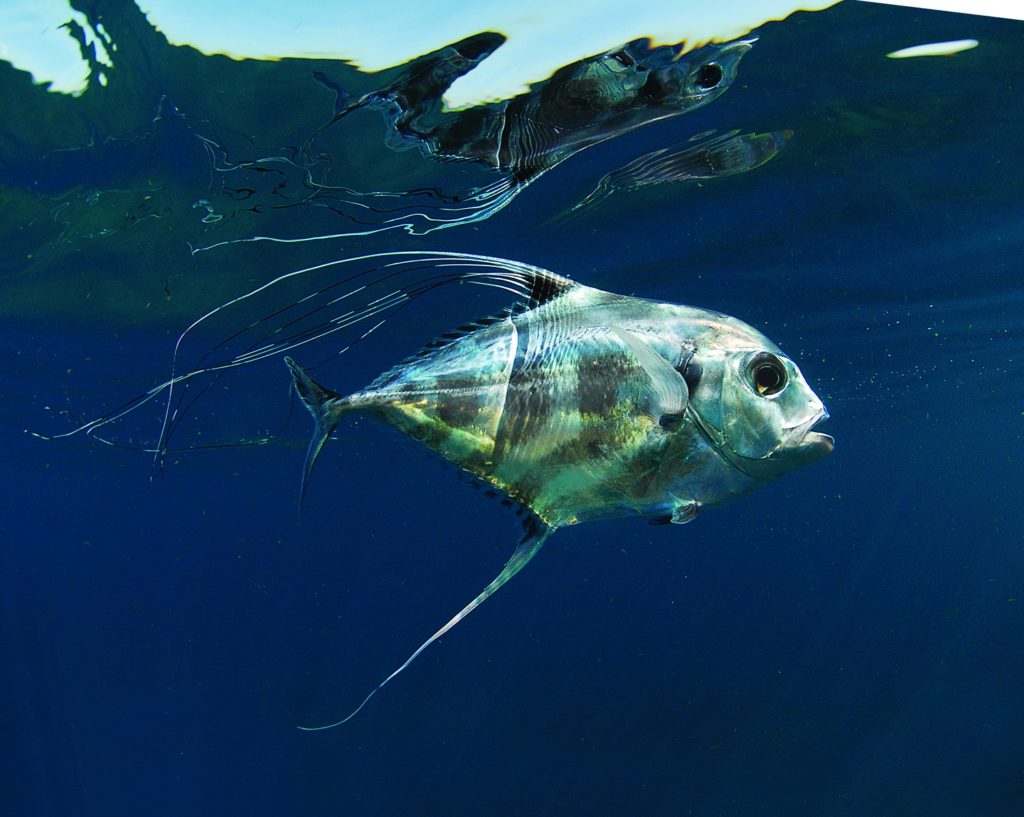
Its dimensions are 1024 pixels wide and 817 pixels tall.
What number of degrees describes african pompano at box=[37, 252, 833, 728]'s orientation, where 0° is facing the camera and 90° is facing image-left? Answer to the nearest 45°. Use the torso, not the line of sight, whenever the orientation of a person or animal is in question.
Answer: approximately 270°
